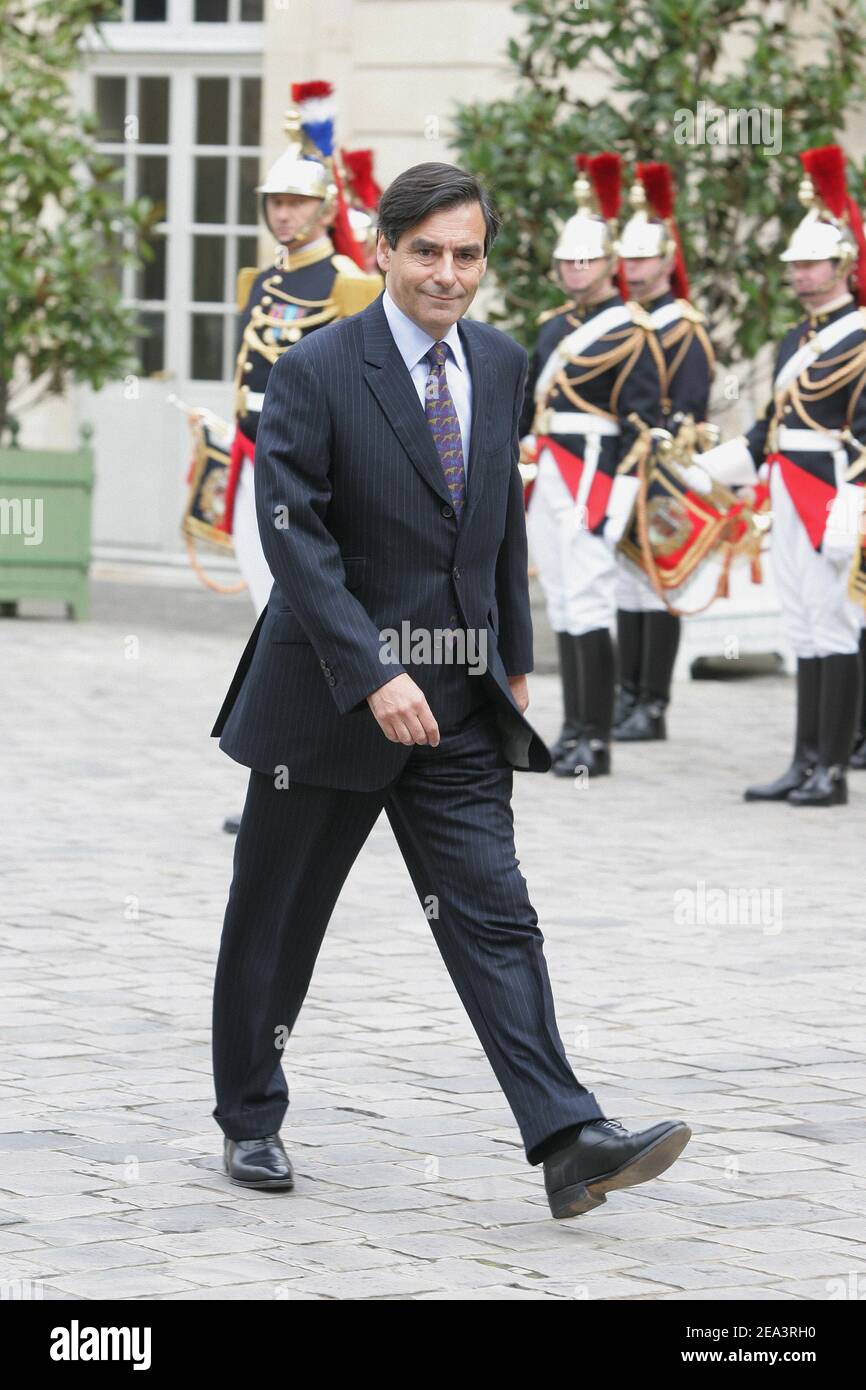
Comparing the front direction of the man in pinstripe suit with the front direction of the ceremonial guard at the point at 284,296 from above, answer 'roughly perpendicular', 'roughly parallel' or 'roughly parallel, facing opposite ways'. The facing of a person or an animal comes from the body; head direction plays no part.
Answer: roughly perpendicular

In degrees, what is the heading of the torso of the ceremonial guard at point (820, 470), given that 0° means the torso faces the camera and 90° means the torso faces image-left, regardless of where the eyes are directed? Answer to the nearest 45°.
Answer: approximately 45°

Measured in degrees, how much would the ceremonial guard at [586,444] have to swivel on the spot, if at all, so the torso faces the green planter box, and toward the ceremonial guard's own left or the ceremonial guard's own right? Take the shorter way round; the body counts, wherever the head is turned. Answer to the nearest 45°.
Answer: approximately 90° to the ceremonial guard's own right

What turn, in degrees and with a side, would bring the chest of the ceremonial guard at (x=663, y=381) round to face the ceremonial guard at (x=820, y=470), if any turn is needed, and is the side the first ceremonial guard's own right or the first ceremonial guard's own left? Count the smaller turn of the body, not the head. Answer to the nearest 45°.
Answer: approximately 45° to the first ceremonial guard's own left

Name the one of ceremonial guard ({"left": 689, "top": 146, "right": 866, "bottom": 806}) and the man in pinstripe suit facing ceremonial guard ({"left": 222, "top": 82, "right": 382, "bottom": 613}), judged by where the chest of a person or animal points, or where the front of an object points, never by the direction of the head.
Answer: ceremonial guard ({"left": 689, "top": 146, "right": 866, "bottom": 806})

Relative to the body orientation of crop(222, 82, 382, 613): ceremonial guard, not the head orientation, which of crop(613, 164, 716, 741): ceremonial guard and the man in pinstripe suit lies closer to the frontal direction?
the man in pinstripe suit

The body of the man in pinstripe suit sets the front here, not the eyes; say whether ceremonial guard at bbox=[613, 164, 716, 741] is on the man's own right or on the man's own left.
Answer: on the man's own left
